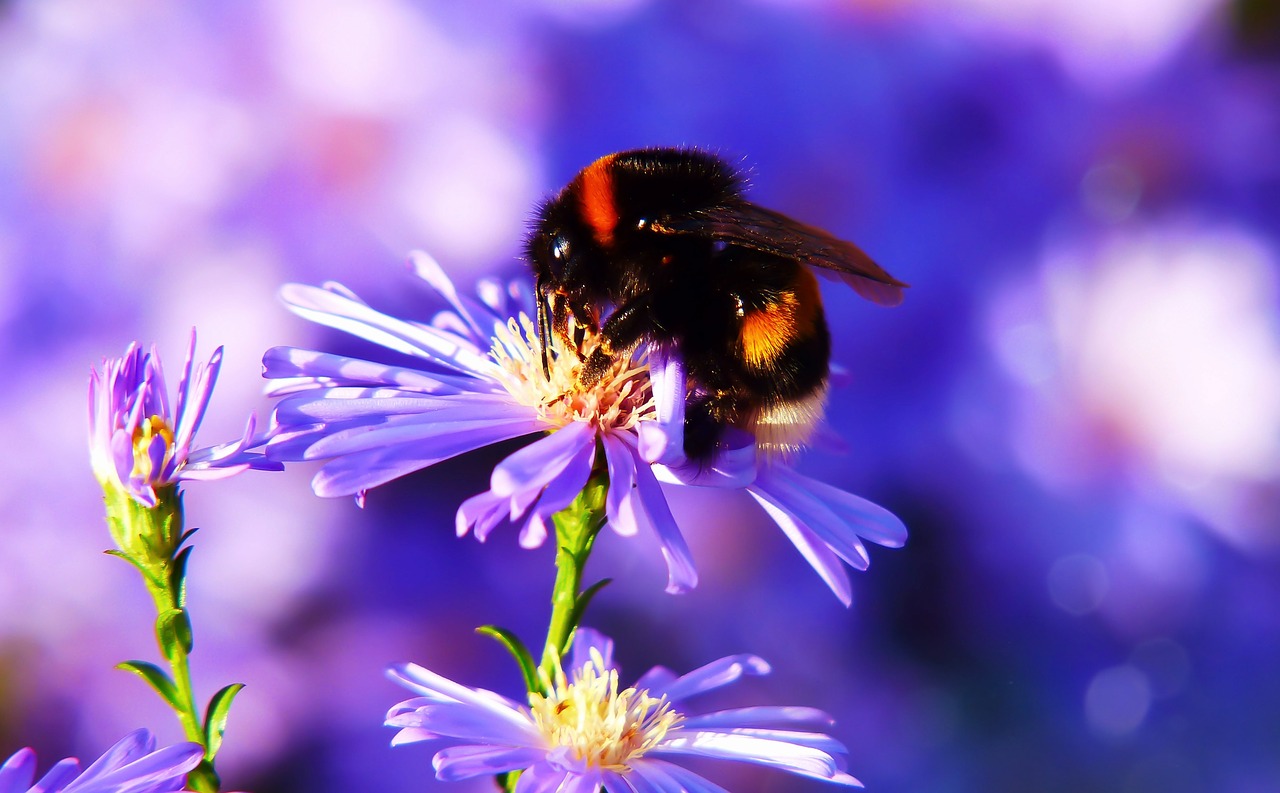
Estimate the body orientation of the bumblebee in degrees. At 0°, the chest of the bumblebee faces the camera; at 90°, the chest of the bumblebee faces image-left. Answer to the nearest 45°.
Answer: approximately 90°
